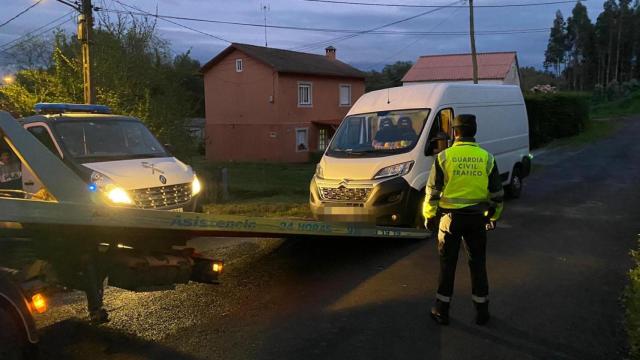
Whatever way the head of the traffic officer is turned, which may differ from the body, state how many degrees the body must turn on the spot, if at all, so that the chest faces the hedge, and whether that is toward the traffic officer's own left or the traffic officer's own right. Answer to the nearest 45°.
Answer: approximately 90° to the traffic officer's own right

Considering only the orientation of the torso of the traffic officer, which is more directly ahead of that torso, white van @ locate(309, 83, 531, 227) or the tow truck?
the white van

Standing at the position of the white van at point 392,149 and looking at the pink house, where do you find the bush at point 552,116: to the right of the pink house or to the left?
right

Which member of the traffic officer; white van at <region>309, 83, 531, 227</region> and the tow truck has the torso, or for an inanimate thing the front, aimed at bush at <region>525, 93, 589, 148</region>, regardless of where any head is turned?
the traffic officer

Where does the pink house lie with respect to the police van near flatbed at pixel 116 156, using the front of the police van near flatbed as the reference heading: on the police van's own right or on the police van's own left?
on the police van's own left

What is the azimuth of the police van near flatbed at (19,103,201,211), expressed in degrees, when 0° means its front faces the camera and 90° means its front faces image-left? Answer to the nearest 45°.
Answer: approximately 315°

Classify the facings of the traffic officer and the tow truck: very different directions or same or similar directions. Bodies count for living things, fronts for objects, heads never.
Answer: very different directions

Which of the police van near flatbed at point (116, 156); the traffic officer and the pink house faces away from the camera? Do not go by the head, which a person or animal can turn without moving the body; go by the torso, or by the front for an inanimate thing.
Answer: the traffic officer

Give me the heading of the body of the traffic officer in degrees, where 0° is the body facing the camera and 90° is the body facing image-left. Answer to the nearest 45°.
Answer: approximately 180°

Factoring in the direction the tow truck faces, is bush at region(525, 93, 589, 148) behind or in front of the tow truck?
behind

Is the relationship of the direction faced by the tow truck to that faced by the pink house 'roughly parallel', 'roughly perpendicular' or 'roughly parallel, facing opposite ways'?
roughly perpendicular

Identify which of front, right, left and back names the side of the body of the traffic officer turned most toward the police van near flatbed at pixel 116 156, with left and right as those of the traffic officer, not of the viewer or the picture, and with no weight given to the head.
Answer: left

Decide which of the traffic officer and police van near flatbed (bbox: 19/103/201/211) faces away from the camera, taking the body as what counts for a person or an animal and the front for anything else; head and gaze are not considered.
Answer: the traffic officer
